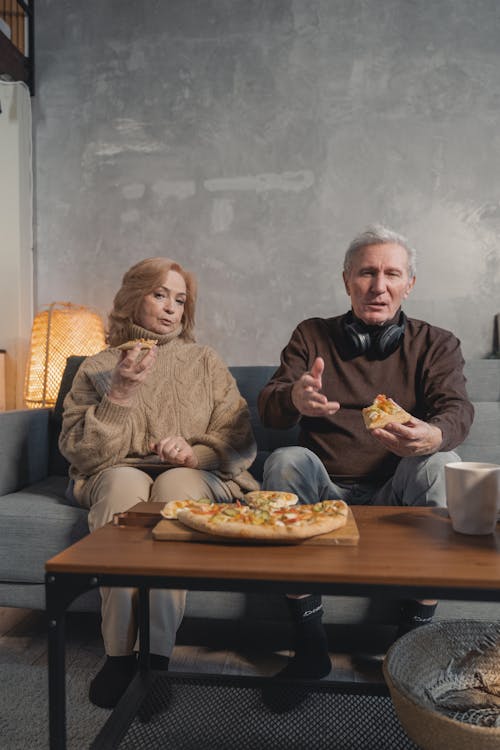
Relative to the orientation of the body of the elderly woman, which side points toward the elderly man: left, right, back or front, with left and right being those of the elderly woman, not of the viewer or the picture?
left

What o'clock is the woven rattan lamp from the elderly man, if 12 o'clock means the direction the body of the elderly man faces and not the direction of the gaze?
The woven rattan lamp is roughly at 4 o'clock from the elderly man.

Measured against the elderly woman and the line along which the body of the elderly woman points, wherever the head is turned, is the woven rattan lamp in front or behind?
behind

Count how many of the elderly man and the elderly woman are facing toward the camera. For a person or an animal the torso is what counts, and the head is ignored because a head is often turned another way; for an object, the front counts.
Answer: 2

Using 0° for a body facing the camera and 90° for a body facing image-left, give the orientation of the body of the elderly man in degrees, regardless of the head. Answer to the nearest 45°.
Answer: approximately 0°

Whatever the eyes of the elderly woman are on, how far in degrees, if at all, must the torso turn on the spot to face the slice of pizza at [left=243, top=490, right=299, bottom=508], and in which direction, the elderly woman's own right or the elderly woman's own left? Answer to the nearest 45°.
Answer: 0° — they already face it

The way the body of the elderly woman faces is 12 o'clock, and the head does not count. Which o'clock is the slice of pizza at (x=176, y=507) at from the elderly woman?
The slice of pizza is roughly at 12 o'clock from the elderly woman.

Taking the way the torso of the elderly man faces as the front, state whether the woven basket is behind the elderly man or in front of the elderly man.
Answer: in front

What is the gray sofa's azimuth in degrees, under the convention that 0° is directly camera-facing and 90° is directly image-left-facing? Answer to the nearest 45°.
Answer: approximately 0°
